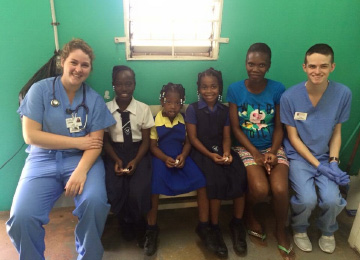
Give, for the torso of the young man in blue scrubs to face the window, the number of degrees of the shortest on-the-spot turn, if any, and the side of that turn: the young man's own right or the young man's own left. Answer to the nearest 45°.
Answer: approximately 90° to the young man's own right

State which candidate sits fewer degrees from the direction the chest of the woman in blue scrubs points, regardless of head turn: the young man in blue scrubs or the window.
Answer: the young man in blue scrubs

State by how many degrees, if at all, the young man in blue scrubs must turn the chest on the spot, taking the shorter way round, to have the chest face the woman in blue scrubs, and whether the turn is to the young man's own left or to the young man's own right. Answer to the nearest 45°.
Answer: approximately 45° to the young man's own right

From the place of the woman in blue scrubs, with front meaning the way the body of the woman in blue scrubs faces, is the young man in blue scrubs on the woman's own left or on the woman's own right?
on the woman's own left

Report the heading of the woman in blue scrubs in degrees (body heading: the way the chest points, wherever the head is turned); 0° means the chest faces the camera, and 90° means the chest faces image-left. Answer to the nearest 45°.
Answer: approximately 0°

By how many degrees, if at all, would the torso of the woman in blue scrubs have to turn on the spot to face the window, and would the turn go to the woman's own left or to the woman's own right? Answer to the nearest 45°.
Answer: approximately 90° to the woman's own left
